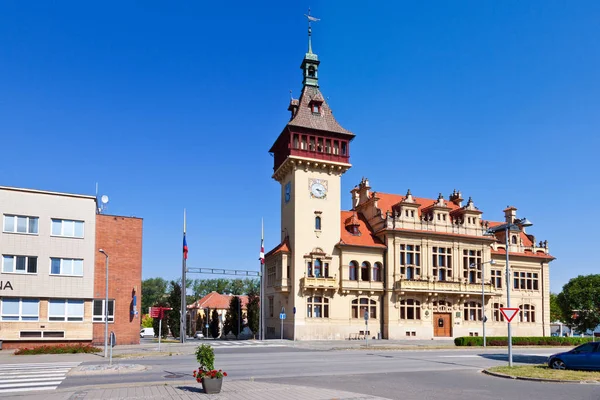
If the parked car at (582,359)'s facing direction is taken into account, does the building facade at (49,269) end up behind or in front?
in front

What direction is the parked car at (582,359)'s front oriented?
to the viewer's left

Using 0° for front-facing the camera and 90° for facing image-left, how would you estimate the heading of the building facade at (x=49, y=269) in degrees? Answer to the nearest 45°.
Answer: approximately 0°

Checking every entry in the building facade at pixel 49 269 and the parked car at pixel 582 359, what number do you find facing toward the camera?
1

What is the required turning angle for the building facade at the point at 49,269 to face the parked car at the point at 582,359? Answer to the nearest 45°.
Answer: approximately 45° to its left

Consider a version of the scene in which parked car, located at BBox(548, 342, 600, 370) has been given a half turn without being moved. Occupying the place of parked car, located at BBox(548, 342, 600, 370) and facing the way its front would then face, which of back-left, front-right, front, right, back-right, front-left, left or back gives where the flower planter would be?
back-right
